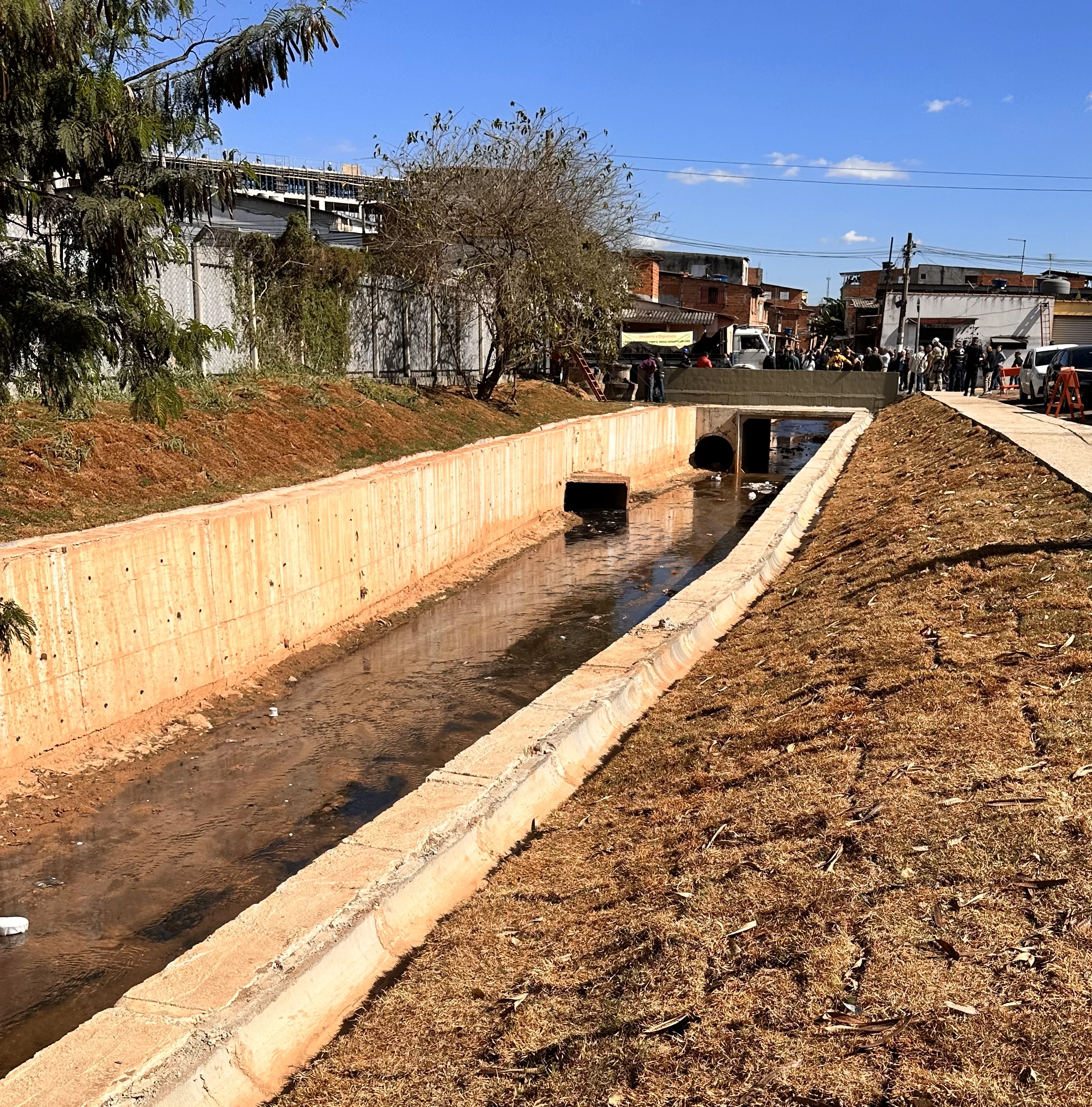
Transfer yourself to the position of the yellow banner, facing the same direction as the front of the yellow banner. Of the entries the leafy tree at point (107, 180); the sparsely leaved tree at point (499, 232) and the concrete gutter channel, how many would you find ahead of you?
3

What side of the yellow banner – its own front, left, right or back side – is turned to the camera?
front

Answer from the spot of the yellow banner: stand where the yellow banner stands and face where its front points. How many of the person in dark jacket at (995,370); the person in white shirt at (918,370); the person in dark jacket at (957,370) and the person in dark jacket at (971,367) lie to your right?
0

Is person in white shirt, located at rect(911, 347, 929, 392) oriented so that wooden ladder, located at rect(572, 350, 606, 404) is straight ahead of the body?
no

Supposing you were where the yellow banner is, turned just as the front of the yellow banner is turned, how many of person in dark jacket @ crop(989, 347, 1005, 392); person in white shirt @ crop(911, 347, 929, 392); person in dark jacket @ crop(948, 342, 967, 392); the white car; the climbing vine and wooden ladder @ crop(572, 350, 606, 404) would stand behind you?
0

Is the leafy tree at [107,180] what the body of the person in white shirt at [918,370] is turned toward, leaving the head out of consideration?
no

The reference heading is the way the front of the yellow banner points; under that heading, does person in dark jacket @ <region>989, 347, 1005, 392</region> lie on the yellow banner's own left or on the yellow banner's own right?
on the yellow banner's own left

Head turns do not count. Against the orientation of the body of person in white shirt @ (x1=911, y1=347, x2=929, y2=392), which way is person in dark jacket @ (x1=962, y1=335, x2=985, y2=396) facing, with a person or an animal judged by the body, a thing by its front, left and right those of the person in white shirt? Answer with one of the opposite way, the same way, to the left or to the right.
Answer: the same way

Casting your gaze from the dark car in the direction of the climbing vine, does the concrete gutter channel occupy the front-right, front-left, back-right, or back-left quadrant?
front-left
